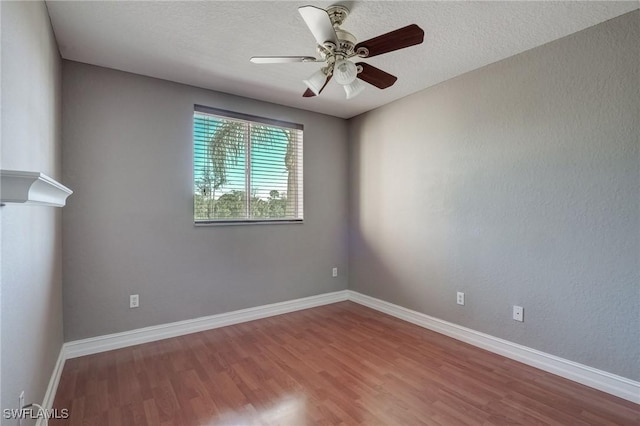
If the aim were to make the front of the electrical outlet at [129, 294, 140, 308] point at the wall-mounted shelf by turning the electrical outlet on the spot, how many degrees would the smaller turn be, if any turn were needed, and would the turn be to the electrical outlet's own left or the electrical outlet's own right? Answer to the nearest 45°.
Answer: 0° — it already faces it

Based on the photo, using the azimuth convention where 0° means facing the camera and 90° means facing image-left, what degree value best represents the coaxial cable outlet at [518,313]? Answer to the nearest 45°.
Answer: approximately 45°

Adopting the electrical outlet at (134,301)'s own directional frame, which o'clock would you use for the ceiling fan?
The ceiling fan is roughly at 11 o'clock from the electrical outlet.

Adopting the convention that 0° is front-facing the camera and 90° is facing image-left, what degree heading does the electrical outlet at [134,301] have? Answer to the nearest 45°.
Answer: approximately 0°

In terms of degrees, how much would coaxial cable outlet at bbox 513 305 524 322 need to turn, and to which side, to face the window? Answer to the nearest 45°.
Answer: approximately 45° to its right

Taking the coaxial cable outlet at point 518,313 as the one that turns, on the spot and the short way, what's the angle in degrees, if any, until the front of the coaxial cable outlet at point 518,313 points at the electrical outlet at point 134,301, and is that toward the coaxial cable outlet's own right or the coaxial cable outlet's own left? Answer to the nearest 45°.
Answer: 0° — it already faces it
